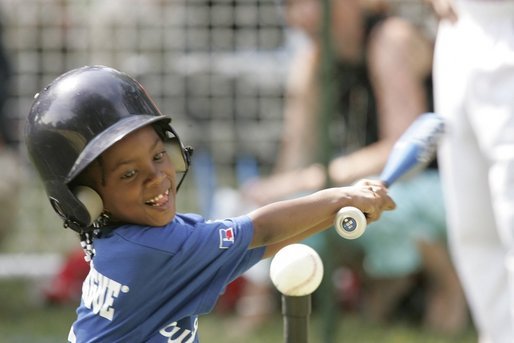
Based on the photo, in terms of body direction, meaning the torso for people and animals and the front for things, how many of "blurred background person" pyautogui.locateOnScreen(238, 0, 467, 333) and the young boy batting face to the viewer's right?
1

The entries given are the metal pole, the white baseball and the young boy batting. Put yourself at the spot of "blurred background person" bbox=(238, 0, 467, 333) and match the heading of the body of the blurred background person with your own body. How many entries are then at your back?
0

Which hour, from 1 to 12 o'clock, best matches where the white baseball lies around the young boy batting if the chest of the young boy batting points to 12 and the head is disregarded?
The white baseball is roughly at 12 o'clock from the young boy batting.

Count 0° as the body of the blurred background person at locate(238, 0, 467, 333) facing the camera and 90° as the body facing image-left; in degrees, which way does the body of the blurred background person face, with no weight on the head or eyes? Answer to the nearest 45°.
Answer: approximately 45°

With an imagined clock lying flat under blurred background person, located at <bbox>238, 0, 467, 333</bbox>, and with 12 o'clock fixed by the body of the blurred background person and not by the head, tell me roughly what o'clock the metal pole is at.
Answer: The metal pole is roughly at 11 o'clock from the blurred background person.

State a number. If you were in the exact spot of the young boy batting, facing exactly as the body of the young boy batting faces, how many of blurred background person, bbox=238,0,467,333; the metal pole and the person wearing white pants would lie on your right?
0

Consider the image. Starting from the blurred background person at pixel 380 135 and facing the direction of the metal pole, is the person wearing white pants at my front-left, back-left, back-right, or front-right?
front-left

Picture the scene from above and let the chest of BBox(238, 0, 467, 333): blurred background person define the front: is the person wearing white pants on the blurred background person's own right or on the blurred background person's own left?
on the blurred background person's own left

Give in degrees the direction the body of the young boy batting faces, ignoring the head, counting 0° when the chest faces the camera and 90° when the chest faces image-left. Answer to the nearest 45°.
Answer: approximately 270°

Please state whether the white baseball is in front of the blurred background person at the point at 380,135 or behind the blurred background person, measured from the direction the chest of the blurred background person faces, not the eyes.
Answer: in front

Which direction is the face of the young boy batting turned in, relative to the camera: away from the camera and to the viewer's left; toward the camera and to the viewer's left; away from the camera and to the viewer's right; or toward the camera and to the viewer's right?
toward the camera and to the viewer's right
